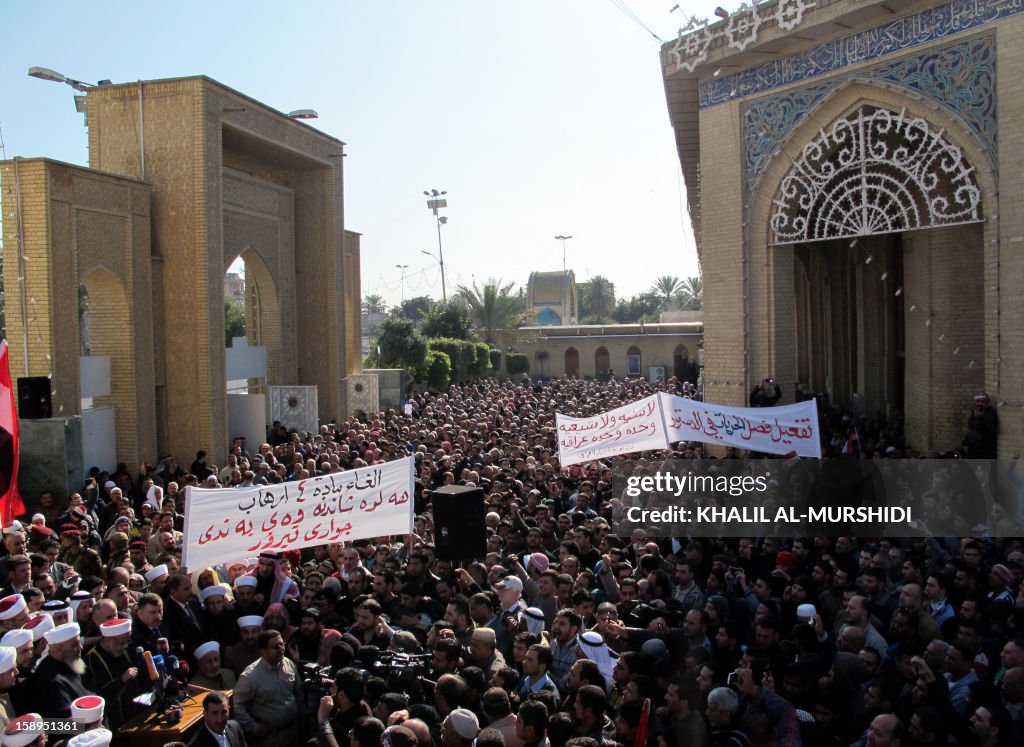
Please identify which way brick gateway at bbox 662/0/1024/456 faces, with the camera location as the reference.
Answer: facing the viewer and to the left of the viewer

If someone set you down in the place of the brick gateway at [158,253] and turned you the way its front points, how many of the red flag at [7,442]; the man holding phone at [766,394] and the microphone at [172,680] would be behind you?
0

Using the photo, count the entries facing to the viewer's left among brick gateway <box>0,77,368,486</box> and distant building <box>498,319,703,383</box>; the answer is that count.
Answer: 0

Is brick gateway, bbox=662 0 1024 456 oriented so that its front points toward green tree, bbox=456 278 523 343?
no

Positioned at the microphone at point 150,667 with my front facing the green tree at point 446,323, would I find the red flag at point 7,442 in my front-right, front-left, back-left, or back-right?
front-left

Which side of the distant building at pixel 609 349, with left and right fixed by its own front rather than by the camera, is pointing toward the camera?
front

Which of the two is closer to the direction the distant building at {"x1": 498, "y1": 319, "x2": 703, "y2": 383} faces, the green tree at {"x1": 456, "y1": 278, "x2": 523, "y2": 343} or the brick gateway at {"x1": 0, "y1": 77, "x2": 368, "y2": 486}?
the brick gateway

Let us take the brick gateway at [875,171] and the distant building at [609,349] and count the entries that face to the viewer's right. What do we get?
0

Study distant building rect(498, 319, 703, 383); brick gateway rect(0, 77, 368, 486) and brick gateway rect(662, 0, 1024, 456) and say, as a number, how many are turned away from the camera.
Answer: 0

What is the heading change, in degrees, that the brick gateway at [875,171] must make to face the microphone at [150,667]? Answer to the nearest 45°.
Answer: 0° — it already faces it

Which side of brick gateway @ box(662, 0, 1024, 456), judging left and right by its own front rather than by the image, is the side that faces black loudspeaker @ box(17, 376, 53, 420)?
front

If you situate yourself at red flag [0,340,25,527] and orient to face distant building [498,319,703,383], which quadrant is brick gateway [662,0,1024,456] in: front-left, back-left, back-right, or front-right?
front-right

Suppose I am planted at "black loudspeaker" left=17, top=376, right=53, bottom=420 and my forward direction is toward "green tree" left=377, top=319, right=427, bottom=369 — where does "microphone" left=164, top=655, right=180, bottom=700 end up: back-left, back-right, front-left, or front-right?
back-right

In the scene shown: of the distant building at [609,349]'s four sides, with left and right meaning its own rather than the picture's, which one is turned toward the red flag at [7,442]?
front

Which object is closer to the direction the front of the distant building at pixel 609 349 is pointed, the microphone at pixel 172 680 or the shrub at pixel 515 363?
the microphone

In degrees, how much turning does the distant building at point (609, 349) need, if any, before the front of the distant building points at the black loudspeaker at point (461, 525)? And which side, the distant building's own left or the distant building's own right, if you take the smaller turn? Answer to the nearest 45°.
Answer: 0° — it already faces it

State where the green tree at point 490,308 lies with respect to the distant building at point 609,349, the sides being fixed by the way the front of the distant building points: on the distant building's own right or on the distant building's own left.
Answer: on the distant building's own right

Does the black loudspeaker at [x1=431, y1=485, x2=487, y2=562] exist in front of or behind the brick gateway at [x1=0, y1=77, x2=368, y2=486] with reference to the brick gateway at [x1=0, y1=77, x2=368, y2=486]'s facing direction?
in front

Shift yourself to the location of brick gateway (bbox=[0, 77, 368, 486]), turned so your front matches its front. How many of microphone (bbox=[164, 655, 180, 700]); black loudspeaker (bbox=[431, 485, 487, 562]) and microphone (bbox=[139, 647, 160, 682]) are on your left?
0

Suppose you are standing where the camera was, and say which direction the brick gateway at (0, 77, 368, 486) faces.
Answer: facing the viewer and to the right of the viewer
